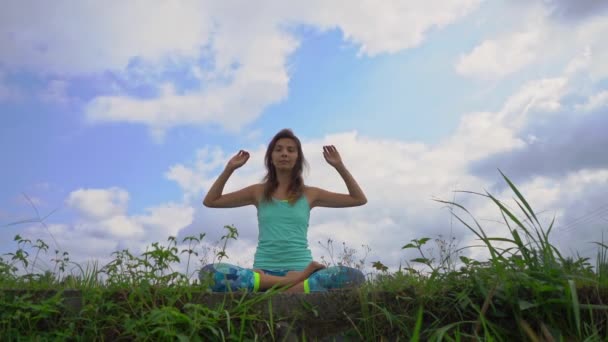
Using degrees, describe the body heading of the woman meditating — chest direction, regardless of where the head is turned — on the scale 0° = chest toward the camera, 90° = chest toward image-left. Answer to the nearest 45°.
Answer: approximately 0°

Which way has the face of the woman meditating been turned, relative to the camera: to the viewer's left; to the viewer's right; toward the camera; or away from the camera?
toward the camera
